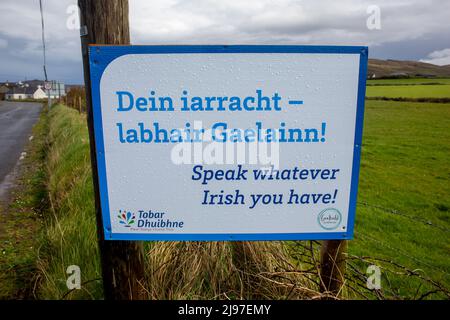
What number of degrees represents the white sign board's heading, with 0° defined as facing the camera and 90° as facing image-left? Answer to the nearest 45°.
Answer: approximately 0°

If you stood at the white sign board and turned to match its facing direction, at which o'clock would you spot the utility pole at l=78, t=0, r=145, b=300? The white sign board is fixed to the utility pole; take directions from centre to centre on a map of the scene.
The utility pole is roughly at 3 o'clock from the white sign board.
